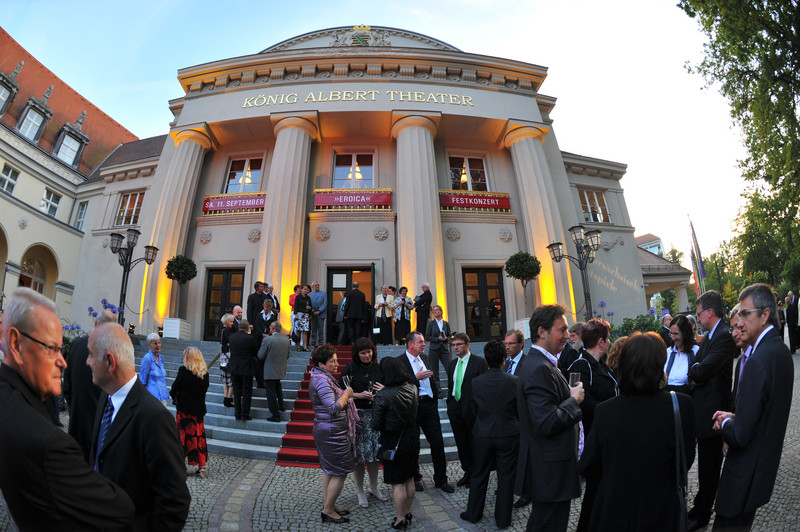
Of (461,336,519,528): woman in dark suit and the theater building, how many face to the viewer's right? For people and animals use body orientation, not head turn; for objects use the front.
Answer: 0

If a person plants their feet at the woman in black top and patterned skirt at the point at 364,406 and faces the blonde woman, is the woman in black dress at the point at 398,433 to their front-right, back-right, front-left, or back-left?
back-left

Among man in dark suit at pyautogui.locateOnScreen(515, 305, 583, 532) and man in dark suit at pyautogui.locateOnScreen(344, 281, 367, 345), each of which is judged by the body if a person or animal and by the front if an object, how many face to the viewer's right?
1

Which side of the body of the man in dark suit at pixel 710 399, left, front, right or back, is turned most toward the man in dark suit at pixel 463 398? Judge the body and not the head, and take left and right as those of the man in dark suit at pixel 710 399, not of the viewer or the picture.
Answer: front

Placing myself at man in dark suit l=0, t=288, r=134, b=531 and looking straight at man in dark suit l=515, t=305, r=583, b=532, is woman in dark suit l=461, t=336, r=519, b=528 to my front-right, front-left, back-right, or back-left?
front-left

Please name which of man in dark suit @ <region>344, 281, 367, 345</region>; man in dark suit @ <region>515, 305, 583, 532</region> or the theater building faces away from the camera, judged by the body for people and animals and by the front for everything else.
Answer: man in dark suit @ <region>344, 281, 367, 345</region>

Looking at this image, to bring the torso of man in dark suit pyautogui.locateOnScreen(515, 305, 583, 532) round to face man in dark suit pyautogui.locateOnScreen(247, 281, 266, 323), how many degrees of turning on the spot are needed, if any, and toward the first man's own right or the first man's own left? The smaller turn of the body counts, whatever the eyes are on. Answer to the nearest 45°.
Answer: approximately 135° to the first man's own left

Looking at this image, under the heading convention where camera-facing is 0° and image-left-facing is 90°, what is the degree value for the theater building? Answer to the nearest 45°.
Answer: approximately 0°

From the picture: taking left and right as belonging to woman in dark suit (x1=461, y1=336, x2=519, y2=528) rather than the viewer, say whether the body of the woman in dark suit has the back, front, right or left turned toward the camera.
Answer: back

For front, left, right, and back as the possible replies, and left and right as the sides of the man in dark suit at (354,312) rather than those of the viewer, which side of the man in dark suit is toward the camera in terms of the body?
back

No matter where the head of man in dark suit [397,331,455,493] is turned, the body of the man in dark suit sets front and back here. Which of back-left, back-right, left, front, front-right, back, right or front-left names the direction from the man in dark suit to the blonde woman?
back-right
